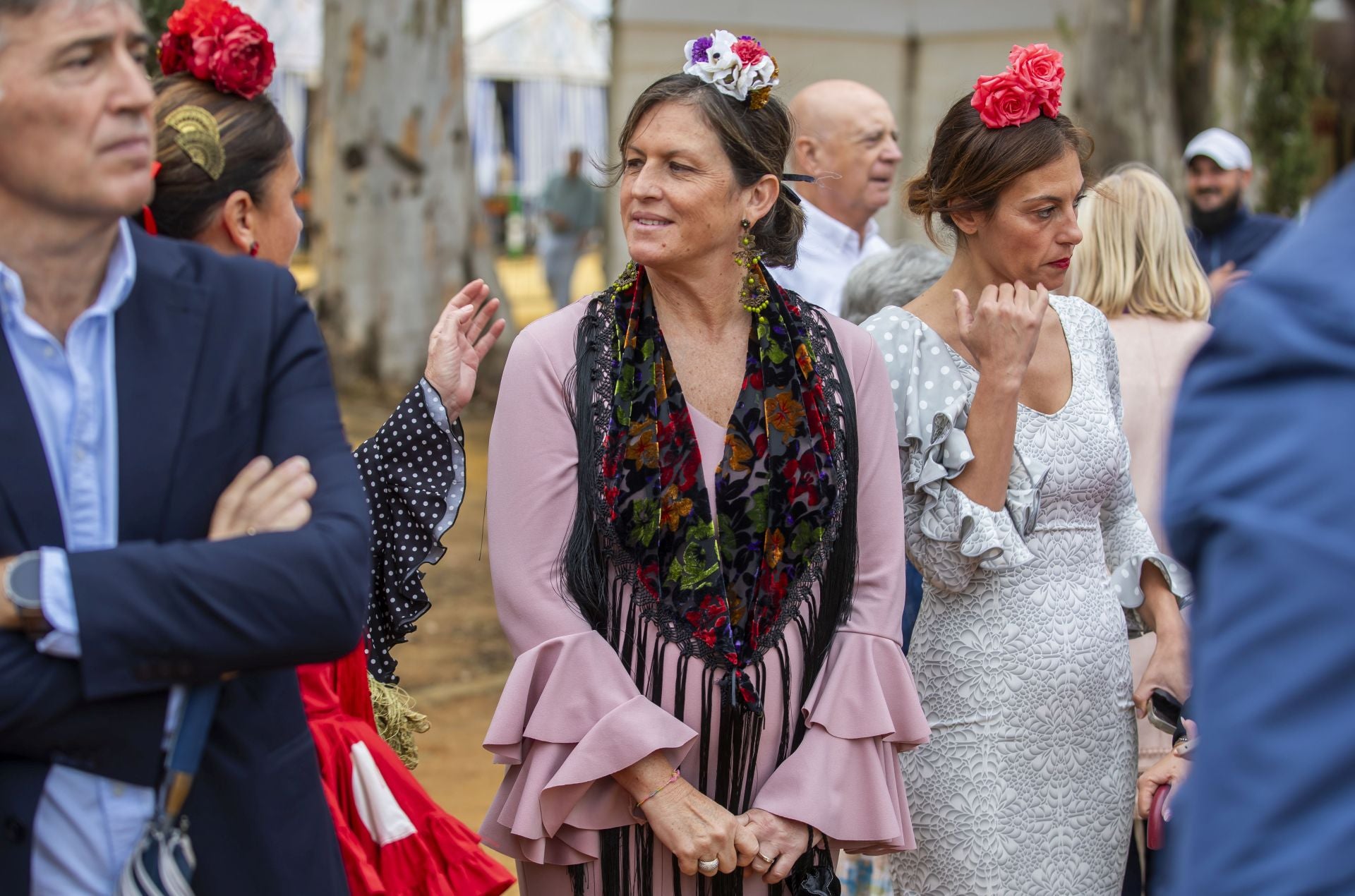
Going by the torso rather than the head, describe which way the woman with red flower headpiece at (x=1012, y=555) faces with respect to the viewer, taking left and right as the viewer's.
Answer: facing the viewer and to the right of the viewer

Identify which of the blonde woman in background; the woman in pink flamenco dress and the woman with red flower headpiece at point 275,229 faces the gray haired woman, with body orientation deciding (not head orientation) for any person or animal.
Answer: the woman with red flower headpiece

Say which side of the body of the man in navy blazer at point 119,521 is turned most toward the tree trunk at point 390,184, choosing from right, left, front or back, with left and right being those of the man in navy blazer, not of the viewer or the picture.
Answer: back

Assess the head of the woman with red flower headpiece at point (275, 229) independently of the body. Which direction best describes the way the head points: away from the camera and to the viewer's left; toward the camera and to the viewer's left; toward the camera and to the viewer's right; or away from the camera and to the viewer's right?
away from the camera and to the viewer's right

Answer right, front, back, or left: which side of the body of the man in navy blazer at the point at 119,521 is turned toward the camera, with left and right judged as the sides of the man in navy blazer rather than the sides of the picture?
front

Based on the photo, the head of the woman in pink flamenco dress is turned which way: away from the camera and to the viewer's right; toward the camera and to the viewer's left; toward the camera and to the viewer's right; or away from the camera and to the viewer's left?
toward the camera and to the viewer's left

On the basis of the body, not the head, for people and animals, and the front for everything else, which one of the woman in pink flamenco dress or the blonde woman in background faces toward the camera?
the woman in pink flamenco dress

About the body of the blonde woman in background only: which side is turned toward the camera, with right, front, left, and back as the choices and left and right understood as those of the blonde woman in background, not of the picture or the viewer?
back

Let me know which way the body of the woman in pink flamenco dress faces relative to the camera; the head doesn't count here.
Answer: toward the camera

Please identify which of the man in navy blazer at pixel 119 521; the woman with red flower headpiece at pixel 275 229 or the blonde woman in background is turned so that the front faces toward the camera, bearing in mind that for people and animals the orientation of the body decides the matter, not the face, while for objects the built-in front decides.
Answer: the man in navy blazer

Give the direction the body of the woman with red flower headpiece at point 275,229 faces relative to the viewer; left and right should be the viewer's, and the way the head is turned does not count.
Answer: facing away from the viewer and to the right of the viewer

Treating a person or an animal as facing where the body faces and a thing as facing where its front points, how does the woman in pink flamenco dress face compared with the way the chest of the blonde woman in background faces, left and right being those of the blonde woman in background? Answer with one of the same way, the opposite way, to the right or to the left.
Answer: the opposite way

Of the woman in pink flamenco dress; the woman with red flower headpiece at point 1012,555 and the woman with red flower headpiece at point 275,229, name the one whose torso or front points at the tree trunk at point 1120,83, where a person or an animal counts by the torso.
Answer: the woman with red flower headpiece at point 275,229

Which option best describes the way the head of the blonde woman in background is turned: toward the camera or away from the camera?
away from the camera

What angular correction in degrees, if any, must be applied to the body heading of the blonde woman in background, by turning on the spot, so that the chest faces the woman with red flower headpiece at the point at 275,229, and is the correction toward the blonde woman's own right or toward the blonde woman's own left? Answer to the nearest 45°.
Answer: approximately 135° to the blonde woman's own left

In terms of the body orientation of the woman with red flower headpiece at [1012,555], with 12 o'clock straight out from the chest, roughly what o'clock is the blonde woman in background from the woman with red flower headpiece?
The blonde woman in background is roughly at 8 o'clock from the woman with red flower headpiece.

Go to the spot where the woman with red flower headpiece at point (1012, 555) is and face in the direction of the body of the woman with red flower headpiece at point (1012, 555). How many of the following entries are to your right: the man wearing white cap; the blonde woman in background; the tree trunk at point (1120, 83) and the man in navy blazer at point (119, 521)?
1

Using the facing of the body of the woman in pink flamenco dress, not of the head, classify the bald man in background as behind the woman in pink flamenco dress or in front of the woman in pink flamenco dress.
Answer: behind
